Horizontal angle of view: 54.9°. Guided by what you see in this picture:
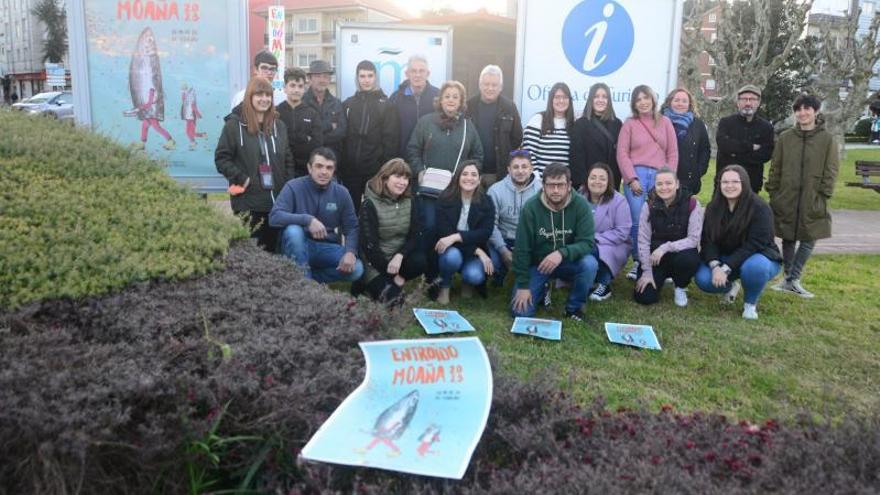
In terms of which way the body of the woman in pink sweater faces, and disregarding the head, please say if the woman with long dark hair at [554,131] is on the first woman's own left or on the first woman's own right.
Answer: on the first woman's own right

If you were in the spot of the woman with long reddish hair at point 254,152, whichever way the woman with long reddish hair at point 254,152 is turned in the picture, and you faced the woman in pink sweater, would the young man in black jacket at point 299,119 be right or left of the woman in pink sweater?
left

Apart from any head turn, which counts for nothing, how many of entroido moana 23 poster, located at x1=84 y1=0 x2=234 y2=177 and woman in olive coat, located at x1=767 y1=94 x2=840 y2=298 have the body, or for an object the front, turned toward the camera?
2

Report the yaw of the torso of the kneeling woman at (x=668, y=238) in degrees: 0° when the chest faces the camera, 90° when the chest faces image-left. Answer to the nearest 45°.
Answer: approximately 0°

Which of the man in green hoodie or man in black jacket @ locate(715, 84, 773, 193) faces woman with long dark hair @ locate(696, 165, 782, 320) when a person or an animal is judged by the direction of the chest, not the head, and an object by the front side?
the man in black jacket

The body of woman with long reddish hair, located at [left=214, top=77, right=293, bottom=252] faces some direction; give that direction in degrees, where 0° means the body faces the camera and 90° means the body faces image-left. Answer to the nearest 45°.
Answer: approximately 315°

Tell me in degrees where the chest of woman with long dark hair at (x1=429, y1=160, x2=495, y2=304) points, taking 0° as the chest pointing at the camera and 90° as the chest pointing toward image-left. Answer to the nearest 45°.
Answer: approximately 0°
